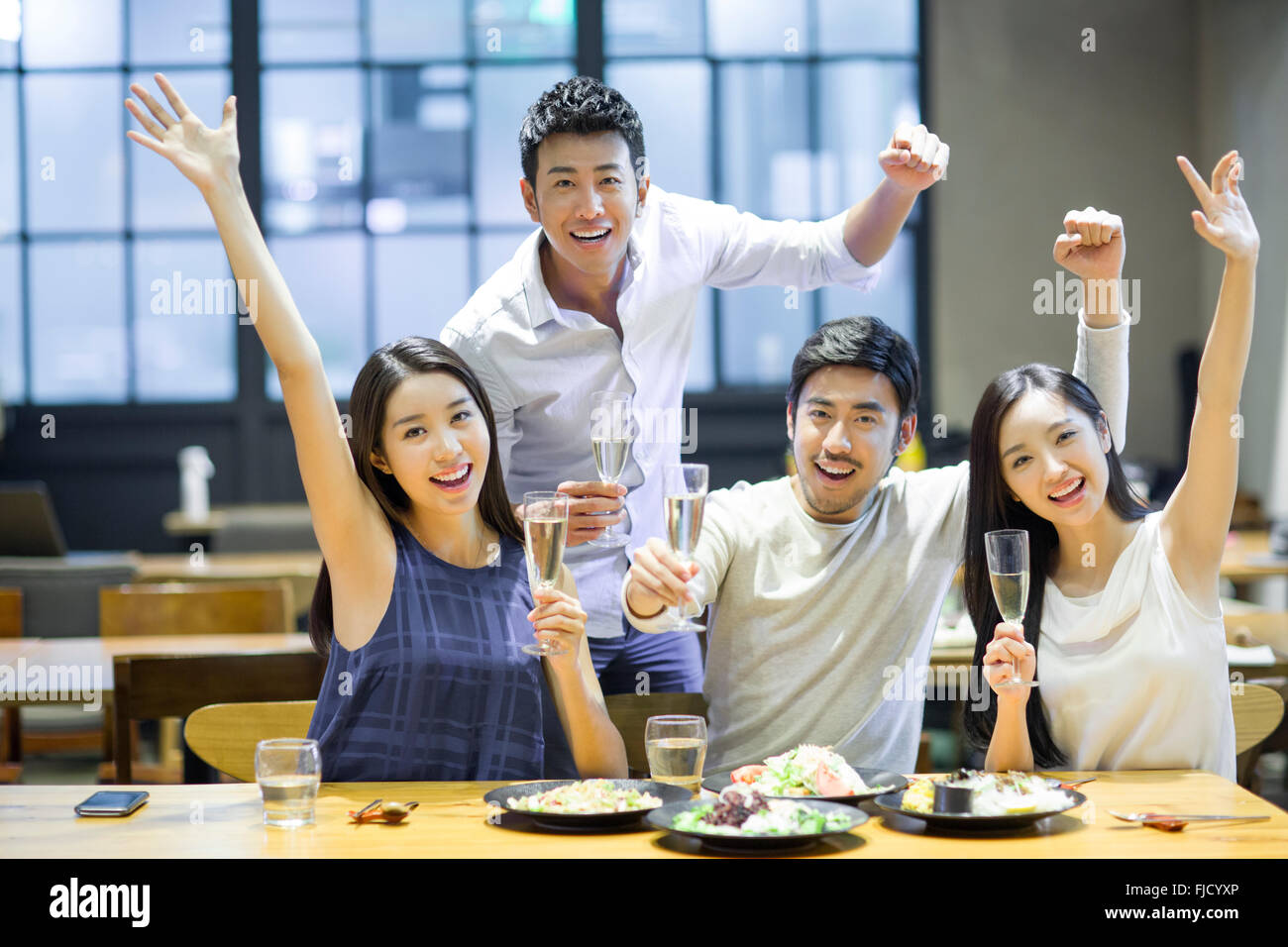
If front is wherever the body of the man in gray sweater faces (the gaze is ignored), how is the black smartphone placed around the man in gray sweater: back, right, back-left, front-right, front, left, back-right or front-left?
front-right

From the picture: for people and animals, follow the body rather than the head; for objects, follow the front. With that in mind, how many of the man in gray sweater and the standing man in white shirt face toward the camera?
2

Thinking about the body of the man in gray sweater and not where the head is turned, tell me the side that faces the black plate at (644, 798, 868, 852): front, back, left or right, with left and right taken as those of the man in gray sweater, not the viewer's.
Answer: front

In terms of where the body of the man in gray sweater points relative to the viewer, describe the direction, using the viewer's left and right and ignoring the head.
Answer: facing the viewer

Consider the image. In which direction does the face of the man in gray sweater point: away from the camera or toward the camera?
toward the camera

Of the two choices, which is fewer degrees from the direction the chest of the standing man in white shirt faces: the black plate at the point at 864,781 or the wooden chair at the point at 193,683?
the black plate

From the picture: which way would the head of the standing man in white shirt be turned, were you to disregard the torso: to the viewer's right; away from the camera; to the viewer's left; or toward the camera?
toward the camera

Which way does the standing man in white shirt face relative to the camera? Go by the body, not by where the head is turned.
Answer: toward the camera

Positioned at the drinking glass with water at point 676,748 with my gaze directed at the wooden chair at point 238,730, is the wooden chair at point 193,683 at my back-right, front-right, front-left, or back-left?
front-right

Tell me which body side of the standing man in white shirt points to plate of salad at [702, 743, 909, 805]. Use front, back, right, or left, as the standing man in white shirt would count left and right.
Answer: front

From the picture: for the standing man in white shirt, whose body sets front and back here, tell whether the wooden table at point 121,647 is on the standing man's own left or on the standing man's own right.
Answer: on the standing man's own right

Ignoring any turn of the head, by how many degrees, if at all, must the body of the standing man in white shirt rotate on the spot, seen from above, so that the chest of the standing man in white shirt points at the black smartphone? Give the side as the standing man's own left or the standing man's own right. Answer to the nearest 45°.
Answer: approximately 45° to the standing man's own right

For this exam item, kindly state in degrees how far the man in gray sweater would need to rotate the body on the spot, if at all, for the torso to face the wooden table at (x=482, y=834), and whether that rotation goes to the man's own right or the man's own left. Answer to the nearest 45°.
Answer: approximately 45° to the man's own right

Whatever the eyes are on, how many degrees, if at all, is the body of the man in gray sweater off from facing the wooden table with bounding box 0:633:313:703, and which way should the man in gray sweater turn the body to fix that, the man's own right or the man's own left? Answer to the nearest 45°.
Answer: approximately 135° to the man's own right

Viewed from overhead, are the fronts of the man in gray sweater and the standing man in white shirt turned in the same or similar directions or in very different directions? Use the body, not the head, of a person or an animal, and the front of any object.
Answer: same or similar directions
